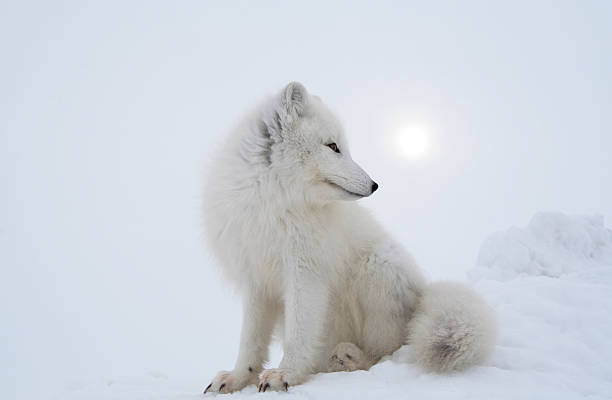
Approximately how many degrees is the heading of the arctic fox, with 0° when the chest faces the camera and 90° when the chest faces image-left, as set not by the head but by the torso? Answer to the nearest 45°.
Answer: approximately 45°
